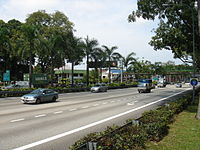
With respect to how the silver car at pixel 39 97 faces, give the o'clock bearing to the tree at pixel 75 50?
The tree is roughly at 5 o'clock from the silver car.

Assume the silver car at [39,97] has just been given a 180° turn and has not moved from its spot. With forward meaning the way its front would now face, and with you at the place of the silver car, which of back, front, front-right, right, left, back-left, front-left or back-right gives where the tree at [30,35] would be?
front-left

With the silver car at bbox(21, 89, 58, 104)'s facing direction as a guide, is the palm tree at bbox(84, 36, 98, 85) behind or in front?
behind

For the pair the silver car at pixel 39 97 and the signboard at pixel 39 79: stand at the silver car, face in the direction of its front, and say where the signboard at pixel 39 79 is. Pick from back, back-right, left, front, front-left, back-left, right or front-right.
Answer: back-right

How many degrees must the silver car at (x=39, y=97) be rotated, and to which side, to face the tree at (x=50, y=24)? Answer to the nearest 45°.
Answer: approximately 135° to its right

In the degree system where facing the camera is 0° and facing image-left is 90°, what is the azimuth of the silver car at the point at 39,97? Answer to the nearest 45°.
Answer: approximately 45°
